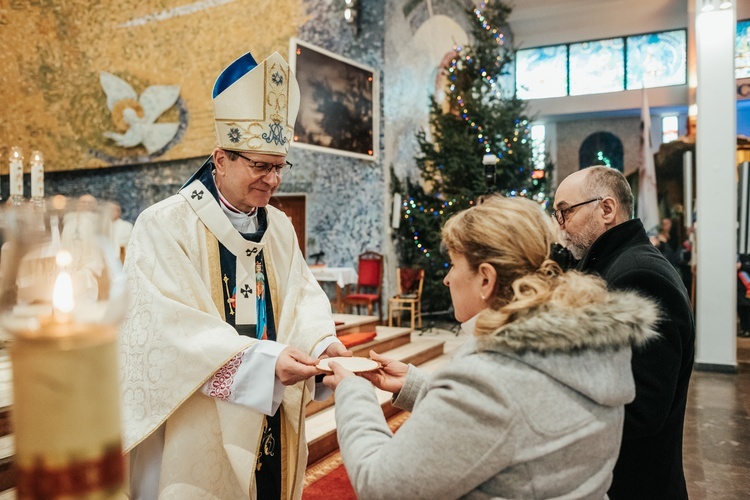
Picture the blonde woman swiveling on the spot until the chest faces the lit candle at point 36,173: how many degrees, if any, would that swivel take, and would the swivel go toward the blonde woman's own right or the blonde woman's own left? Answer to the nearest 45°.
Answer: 0° — they already face it

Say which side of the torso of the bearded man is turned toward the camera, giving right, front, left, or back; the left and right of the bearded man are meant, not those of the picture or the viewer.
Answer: left

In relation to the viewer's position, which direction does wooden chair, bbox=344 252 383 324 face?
facing the viewer and to the left of the viewer

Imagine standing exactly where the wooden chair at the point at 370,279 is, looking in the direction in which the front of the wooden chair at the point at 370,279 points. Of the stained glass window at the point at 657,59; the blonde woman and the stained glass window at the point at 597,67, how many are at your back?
2

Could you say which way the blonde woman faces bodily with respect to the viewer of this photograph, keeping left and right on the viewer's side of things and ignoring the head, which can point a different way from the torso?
facing away from the viewer and to the left of the viewer

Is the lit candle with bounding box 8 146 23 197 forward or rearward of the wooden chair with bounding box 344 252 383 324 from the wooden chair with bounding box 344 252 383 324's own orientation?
forward

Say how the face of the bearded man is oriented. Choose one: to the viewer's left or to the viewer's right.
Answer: to the viewer's left

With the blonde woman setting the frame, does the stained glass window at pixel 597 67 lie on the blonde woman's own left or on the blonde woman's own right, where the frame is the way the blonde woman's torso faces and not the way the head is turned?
on the blonde woman's own right

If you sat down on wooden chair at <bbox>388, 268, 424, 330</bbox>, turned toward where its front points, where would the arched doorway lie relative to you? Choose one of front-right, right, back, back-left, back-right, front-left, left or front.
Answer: back

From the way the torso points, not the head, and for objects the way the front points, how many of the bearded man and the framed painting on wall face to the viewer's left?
1

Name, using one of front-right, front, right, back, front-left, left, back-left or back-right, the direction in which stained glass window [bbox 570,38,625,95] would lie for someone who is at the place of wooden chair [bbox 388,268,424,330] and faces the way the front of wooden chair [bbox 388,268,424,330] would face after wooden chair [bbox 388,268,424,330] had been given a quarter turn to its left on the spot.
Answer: left

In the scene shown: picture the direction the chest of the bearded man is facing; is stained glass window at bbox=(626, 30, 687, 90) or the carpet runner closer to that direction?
the carpet runner

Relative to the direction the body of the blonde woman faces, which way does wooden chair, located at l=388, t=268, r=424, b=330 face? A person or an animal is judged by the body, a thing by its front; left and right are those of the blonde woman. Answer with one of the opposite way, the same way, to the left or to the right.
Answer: to the left

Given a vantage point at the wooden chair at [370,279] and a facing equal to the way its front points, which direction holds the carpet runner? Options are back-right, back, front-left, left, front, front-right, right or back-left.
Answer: front-left

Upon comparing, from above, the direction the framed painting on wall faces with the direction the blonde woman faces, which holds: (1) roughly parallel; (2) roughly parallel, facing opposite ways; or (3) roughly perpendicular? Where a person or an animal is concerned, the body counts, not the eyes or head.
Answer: roughly parallel, facing opposite ways
